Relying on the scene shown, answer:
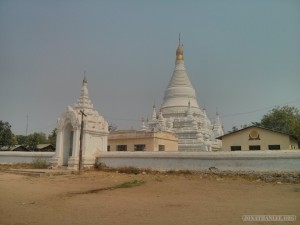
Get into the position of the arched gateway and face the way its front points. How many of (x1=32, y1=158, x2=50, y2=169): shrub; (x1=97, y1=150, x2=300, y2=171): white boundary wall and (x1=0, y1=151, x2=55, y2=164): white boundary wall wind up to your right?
2

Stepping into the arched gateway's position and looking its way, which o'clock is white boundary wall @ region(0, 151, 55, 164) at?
The white boundary wall is roughly at 3 o'clock from the arched gateway.

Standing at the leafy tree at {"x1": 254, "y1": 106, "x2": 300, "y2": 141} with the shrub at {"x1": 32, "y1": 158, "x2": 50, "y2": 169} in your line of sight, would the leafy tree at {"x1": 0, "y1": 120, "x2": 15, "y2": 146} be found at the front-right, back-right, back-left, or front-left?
front-right

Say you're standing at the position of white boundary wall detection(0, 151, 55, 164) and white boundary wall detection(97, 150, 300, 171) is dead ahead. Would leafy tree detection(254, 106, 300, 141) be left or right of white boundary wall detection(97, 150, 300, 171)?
left

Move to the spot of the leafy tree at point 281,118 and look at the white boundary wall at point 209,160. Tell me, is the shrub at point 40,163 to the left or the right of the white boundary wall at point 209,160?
right

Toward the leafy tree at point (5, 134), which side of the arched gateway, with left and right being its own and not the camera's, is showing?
right

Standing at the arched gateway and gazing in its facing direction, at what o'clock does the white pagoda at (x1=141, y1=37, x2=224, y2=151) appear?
The white pagoda is roughly at 6 o'clock from the arched gateway.

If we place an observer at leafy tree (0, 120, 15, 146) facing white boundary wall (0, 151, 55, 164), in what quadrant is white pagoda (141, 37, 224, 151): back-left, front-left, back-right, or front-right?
front-left

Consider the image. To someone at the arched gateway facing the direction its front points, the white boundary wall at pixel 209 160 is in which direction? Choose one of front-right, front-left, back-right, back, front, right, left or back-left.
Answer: left

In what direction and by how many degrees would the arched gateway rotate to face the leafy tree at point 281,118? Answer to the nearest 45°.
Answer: approximately 135° to its left

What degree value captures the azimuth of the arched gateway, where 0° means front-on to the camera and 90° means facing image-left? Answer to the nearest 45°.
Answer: approximately 45°

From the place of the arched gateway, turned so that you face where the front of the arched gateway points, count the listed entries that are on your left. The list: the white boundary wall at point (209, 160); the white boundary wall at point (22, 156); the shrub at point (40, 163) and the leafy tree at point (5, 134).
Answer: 1
